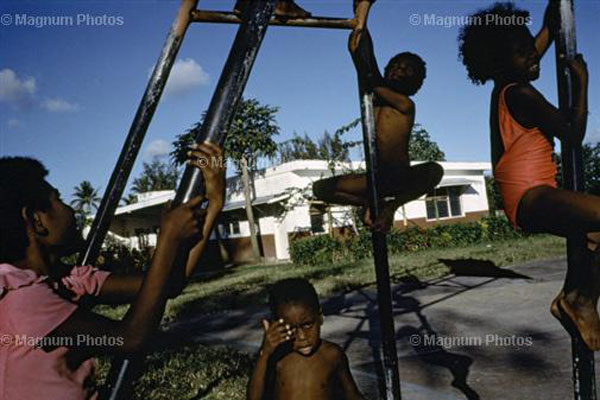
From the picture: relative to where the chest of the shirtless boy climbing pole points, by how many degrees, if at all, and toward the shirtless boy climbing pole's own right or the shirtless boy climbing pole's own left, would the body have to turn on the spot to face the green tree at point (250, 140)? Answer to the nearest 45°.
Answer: approximately 135° to the shirtless boy climbing pole's own right

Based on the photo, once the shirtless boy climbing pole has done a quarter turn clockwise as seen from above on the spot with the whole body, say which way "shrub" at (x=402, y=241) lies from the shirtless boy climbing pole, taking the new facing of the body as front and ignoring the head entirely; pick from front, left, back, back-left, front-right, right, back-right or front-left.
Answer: front-right

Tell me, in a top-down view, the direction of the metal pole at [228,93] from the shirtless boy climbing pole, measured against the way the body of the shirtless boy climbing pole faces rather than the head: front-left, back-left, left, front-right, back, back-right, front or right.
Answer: front-left

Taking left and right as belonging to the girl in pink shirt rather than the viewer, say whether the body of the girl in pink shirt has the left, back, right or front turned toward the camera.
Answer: right

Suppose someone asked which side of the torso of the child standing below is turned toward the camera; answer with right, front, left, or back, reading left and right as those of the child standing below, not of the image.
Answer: front

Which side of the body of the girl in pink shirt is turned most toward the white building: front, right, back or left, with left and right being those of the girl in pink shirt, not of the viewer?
left

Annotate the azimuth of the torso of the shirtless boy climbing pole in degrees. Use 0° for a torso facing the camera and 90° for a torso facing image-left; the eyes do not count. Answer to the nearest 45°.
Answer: approximately 45°

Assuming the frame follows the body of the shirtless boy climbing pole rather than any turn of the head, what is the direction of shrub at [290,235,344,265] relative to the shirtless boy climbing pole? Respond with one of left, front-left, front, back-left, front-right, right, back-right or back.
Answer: back-right
